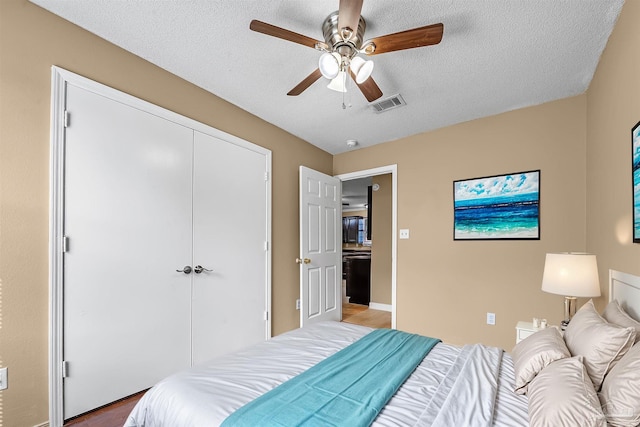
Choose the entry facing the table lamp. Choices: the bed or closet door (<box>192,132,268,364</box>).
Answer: the closet door

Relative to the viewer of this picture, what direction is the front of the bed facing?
facing to the left of the viewer

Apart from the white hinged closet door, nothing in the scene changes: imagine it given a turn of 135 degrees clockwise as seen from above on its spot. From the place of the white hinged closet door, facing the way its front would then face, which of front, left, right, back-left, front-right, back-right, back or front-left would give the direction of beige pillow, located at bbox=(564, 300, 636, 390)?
back-left

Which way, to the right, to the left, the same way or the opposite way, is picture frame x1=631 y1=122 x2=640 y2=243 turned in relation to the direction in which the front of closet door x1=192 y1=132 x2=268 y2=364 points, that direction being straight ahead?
the opposite way

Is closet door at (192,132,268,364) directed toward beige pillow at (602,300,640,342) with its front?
yes

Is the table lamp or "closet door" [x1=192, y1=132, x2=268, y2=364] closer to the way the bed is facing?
the closet door

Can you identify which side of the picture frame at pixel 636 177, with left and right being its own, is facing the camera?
left

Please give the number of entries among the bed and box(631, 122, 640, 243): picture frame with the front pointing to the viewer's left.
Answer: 2

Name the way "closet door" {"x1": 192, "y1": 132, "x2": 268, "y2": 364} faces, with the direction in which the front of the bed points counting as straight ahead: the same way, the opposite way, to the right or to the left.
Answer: the opposite way

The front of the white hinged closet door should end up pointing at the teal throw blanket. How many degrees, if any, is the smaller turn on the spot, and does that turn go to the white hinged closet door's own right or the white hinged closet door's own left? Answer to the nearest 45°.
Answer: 0° — it already faces it

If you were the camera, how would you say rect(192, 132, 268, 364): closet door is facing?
facing the viewer and to the right of the viewer

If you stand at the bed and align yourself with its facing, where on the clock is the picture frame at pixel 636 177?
The picture frame is roughly at 5 o'clock from the bed.
